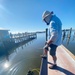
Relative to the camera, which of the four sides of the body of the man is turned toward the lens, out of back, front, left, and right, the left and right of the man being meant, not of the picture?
left
